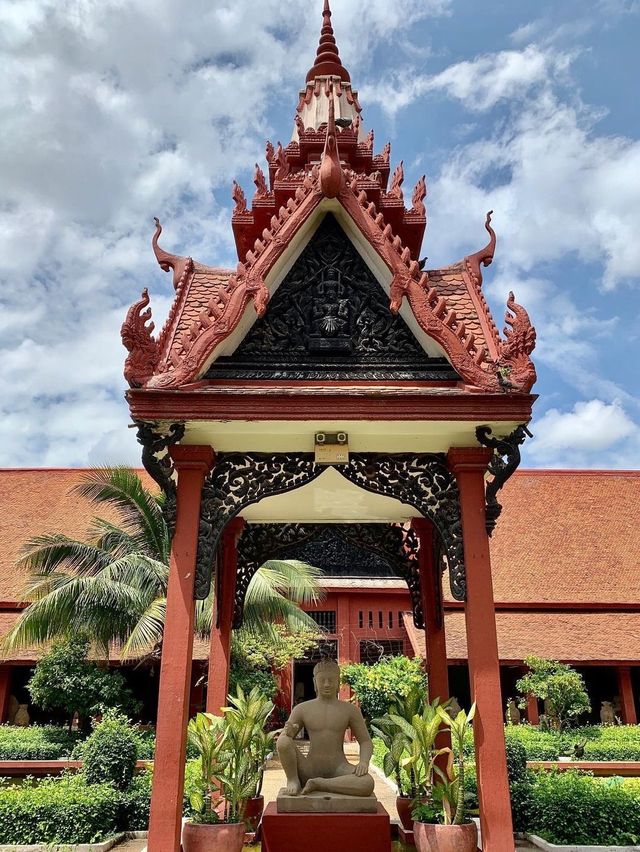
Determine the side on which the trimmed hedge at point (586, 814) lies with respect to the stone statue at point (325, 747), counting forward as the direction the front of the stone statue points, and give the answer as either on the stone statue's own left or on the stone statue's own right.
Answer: on the stone statue's own left

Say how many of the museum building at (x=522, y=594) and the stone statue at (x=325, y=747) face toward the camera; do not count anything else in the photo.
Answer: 2

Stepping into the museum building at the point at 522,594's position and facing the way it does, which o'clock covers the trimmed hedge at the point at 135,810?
The trimmed hedge is roughly at 1 o'clock from the museum building.

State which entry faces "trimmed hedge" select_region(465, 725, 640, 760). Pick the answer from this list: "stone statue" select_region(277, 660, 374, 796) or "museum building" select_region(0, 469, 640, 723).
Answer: the museum building

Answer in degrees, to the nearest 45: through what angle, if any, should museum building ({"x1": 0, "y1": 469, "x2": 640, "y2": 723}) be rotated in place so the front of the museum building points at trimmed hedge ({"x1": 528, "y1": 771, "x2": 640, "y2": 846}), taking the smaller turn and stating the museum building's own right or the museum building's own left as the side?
0° — it already faces it

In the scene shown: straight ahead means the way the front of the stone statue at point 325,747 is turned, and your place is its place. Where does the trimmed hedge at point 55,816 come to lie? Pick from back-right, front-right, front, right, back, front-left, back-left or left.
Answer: back-right

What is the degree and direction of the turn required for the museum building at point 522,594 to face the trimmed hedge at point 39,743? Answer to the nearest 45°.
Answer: approximately 45° to its right

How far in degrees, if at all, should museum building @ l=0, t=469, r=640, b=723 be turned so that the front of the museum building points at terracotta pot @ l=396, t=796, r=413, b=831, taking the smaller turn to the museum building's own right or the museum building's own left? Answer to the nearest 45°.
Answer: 0° — it already faces it

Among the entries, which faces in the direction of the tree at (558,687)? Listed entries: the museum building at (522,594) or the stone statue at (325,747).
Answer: the museum building

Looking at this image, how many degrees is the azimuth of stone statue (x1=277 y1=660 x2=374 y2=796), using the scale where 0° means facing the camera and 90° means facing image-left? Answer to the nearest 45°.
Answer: approximately 0°

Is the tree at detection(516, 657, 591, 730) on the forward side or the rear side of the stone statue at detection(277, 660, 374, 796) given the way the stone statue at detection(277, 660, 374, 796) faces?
on the rear side
